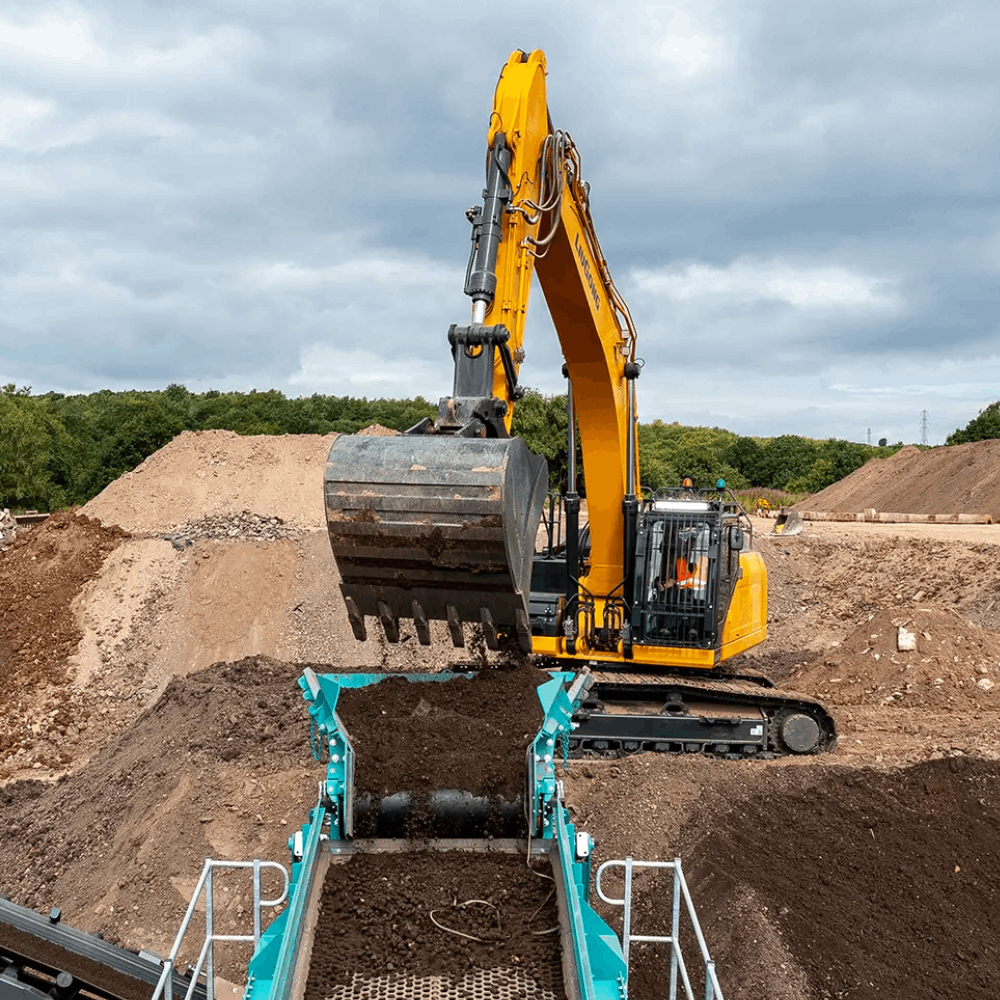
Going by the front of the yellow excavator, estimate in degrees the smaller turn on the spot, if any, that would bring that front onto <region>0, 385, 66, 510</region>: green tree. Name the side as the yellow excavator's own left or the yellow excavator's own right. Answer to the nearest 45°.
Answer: approximately 90° to the yellow excavator's own right

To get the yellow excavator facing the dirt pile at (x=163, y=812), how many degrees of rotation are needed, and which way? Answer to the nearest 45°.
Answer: approximately 45° to its right

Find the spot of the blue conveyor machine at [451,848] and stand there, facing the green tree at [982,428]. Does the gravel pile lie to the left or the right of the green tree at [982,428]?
left

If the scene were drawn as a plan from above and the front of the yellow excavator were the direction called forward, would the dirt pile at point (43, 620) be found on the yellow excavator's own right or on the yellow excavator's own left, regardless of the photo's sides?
on the yellow excavator's own right

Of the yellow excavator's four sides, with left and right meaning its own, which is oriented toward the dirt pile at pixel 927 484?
back

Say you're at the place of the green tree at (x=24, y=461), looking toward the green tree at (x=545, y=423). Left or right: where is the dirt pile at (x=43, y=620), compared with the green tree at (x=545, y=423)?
right

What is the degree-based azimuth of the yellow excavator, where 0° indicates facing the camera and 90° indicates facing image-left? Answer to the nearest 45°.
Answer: approximately 45°

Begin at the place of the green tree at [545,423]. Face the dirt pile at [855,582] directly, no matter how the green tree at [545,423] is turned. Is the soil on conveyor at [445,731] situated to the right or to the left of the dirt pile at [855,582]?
right
